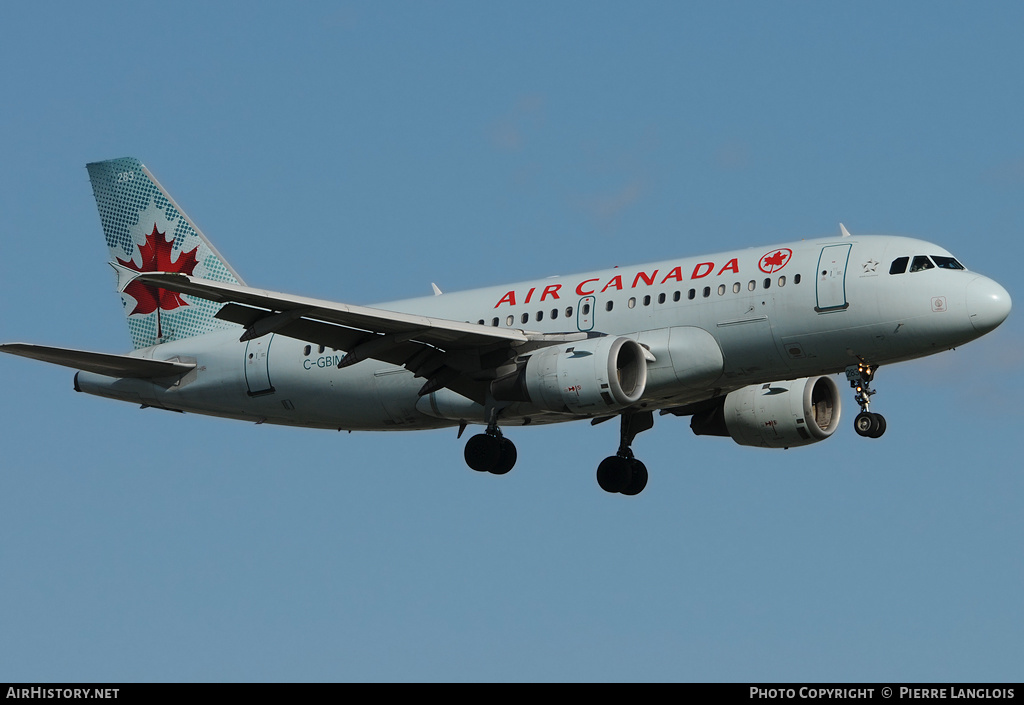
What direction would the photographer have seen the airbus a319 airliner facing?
facing the viewer and to the right of the viewer
